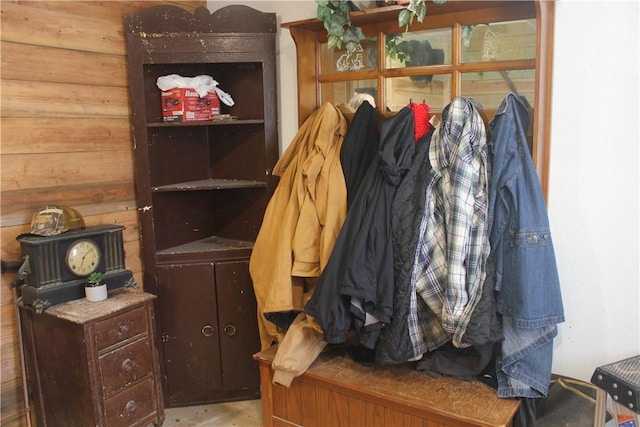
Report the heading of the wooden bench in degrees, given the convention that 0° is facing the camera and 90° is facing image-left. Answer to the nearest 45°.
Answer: approximately 45°

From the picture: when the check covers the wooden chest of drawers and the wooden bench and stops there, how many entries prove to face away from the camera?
0

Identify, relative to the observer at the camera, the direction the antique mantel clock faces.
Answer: facing the viewer and to the right of the viewer

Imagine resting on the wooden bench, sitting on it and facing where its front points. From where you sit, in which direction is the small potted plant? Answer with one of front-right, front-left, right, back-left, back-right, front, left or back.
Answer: front-right

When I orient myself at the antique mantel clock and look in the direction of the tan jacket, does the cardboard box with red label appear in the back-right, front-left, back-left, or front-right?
front-left
